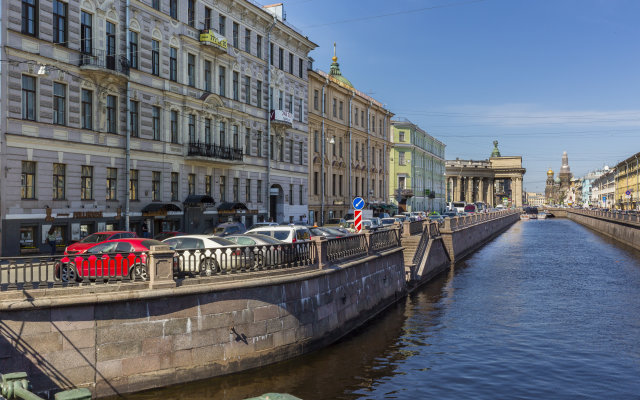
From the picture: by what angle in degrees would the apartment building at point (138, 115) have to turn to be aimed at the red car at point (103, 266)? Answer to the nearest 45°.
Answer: approximately 45° to its right

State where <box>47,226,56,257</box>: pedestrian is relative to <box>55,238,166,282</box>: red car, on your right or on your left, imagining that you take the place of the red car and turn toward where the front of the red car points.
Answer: on your right

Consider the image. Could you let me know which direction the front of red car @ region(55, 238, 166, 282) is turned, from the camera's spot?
facing to the left of the viewer

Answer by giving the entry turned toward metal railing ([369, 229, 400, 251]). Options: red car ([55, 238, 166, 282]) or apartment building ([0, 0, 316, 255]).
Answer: the apartment building

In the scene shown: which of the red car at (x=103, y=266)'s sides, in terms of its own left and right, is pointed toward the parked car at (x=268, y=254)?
back

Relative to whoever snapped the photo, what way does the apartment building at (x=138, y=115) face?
facing the viewer and to the right of the viewer

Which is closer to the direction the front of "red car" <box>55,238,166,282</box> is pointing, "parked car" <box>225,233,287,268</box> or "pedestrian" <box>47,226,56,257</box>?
the pedestrian

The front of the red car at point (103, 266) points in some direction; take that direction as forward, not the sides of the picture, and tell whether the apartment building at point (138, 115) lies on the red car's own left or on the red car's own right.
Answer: on the red car's own right

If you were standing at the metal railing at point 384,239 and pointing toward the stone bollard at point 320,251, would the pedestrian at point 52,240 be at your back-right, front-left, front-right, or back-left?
front-right

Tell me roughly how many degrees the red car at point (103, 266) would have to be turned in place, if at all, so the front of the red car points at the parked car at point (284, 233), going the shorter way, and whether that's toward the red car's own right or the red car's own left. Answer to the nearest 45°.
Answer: approximately 135° to the red car's own right

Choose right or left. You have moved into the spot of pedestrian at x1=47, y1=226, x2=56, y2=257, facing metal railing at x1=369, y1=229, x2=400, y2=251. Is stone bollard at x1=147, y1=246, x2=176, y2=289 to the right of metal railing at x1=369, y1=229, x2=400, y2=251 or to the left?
right

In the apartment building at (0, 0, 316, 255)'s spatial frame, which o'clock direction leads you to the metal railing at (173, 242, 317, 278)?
The metal railing is roughly at 1 o'clock from the apartment building.

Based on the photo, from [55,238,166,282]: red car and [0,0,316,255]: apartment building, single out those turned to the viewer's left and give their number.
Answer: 1
